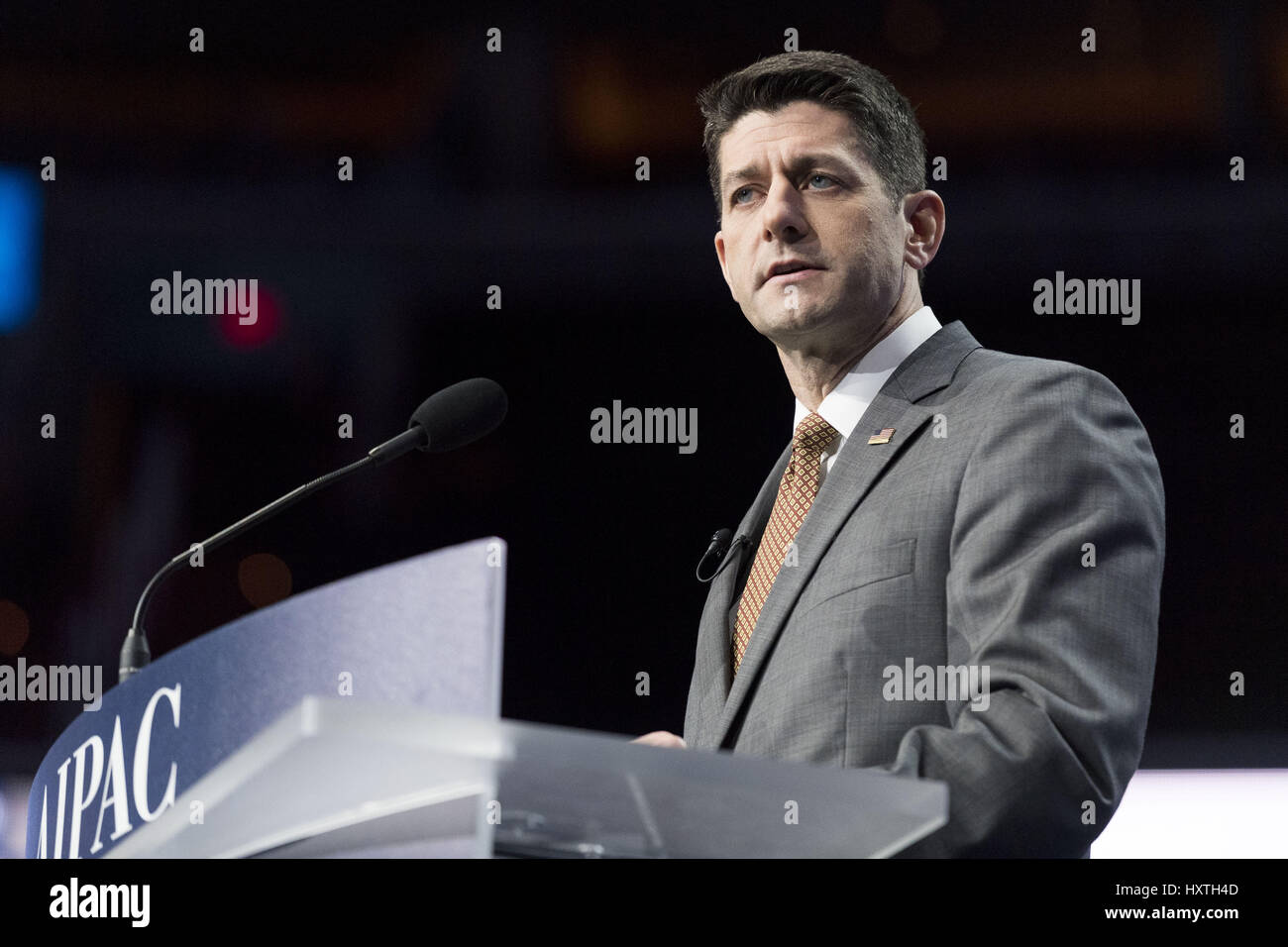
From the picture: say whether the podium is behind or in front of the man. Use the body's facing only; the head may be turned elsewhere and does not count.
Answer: in front

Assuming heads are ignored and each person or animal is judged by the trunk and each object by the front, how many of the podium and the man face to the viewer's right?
0

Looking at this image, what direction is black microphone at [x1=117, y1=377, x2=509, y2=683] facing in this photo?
to the viewer's right

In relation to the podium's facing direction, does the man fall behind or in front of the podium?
behind

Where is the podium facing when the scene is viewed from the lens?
facing the viewer and to the left of the viewer

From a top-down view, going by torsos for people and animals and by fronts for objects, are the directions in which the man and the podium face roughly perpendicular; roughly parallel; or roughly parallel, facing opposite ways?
roughly parallel

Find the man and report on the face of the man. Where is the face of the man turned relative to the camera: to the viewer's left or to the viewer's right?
to the viewer's left
